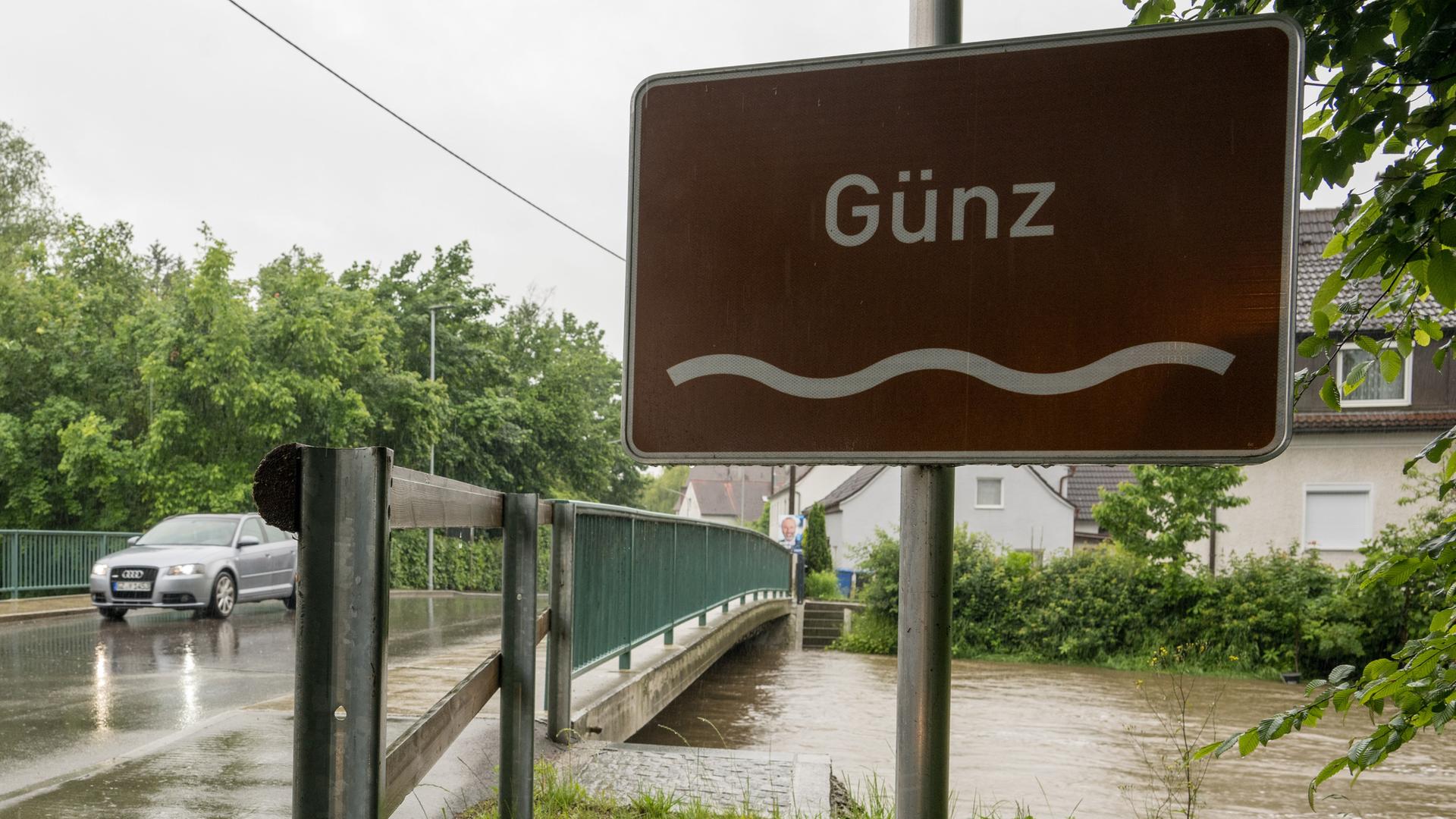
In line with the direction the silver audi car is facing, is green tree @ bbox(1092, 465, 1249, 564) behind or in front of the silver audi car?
behind

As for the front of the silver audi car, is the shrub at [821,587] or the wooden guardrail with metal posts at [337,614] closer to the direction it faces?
the wooden guardrail with metal posts

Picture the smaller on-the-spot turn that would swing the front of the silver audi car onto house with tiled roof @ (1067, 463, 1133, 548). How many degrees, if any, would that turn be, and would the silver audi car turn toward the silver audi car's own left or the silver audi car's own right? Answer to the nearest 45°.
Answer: approximately 180°

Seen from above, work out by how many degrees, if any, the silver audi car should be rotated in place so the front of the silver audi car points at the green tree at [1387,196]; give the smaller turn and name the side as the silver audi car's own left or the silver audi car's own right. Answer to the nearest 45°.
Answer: approximately 45° to the silver audi car's own left

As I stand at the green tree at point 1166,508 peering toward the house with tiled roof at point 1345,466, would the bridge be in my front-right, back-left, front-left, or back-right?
back-right

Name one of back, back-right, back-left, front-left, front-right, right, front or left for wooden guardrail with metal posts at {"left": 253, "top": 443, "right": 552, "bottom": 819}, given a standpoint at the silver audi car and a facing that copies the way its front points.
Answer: front-left

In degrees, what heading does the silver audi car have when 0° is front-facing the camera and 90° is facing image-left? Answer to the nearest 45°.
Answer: approximately 45°

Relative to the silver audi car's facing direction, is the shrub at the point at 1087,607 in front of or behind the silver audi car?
behind

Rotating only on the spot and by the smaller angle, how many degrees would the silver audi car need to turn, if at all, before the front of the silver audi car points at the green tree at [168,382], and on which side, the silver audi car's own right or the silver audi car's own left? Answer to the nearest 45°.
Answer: approximately 135° to the silver audi car's own right
